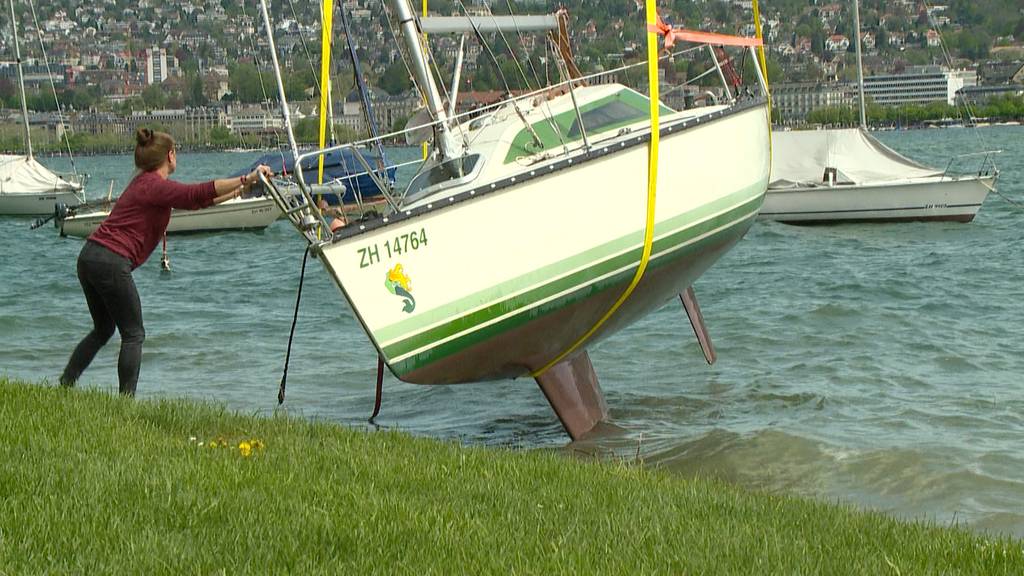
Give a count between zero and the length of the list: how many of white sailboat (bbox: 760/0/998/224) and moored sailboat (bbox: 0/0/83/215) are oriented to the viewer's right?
2

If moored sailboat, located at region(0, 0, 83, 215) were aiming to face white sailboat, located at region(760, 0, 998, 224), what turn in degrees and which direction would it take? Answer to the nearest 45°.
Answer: approximately 45° to its right

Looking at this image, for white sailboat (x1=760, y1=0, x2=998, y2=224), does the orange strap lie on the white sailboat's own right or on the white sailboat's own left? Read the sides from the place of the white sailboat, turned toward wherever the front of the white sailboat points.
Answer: on the white sailboat's own right

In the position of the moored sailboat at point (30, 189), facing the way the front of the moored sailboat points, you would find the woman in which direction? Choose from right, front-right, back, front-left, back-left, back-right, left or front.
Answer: right

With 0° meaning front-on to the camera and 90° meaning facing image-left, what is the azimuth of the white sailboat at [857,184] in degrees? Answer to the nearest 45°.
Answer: approximately 270°

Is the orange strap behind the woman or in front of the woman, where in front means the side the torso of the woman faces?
in front

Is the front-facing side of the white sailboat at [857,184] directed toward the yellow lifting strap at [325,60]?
no

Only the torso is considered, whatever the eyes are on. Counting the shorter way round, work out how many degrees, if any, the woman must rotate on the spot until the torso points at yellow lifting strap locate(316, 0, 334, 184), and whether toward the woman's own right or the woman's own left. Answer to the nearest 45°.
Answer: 0° — they already face it

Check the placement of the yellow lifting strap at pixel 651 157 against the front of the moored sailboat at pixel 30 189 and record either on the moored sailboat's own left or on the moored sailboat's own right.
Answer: on the moored sailboat's own right

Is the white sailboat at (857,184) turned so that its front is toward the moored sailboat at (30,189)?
no

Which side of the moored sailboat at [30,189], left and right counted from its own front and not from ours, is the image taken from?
right
